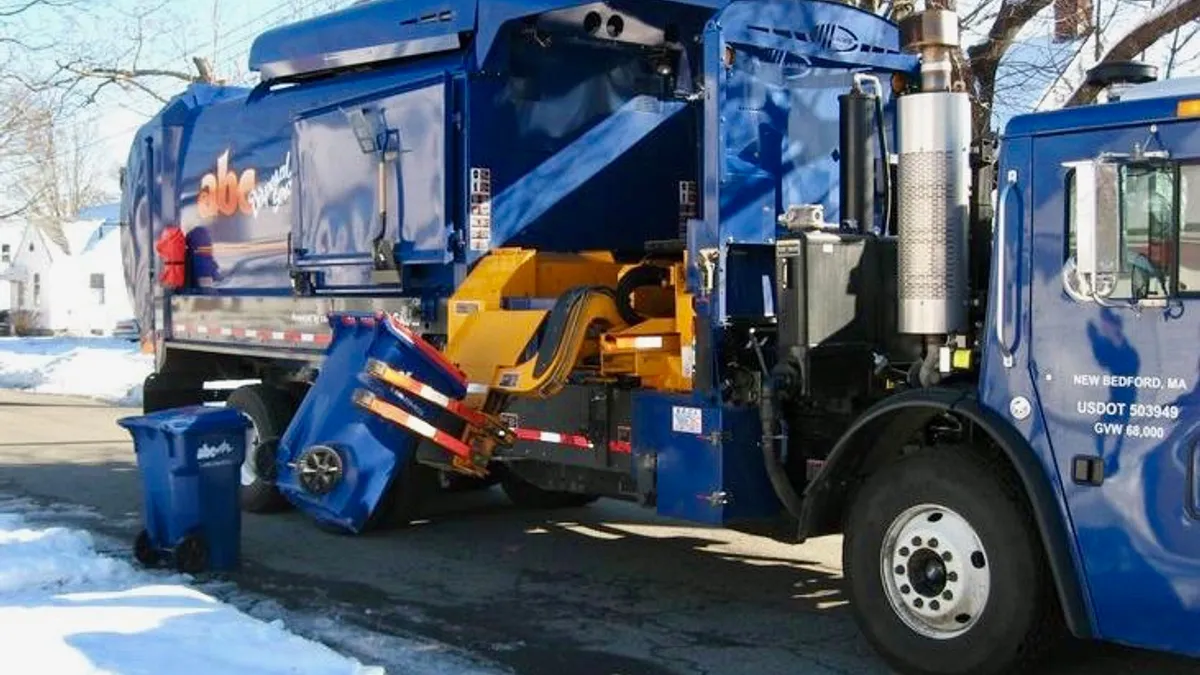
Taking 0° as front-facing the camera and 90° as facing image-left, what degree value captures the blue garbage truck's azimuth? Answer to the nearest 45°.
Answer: approximately 315°

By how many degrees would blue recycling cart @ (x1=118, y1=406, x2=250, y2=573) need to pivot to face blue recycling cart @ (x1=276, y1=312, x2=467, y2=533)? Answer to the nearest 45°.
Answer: approximately 45° to its right

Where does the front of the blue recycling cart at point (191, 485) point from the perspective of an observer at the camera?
facing away from the viewer and to the right of the viewer
